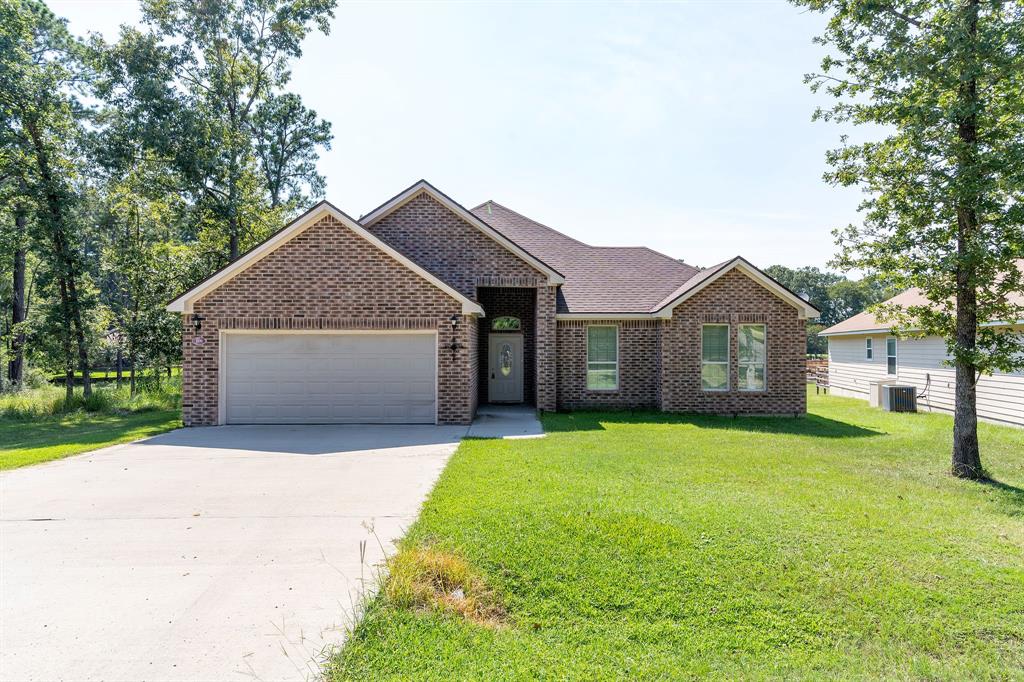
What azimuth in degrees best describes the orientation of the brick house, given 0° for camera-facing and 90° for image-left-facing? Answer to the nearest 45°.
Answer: approximately 0°

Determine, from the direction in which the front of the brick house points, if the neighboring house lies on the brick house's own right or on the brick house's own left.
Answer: on the brick house's own left
